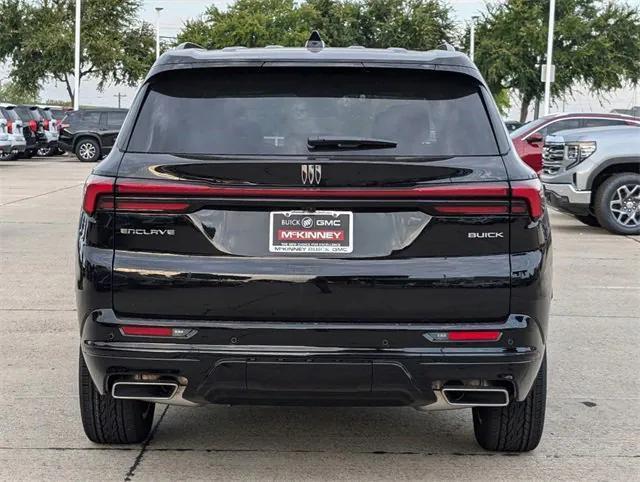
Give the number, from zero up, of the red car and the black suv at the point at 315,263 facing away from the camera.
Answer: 1

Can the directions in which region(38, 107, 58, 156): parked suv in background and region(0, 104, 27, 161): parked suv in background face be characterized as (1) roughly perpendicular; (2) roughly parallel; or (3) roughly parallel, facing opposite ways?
roughly parallel

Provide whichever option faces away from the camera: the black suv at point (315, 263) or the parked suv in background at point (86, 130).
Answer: the black suv

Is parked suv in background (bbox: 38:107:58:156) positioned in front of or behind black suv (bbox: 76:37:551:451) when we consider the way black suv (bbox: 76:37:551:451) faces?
in front

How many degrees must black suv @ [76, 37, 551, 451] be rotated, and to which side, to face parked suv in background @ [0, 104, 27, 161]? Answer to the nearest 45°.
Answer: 0° — it already faces it

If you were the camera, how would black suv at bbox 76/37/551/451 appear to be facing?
facing away from the viewer
